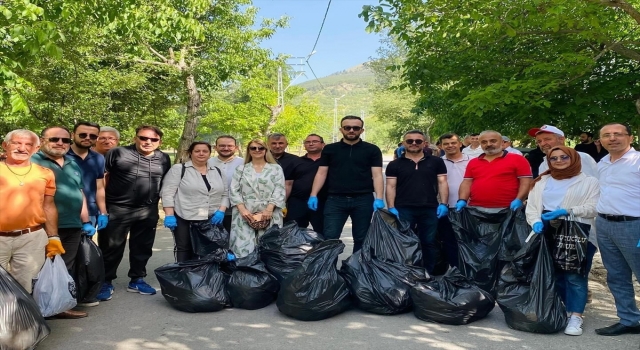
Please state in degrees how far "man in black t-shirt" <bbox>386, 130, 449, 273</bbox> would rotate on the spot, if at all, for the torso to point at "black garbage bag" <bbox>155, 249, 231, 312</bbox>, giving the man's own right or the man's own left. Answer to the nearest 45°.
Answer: approximately 45° to the man's own right

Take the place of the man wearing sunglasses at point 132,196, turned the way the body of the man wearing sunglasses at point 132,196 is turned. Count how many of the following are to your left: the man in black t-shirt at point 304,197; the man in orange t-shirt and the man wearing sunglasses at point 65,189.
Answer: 1

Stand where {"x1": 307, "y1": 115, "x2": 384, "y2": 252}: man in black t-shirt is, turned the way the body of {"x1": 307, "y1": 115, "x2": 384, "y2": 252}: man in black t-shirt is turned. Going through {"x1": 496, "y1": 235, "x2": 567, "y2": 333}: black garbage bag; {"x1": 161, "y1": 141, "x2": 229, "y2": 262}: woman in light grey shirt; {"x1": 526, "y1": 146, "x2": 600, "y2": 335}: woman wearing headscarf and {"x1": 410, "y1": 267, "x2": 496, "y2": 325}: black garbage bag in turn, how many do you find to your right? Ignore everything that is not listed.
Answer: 1

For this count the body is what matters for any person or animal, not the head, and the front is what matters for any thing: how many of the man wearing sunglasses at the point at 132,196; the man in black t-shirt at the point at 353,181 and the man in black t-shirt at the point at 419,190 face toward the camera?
3

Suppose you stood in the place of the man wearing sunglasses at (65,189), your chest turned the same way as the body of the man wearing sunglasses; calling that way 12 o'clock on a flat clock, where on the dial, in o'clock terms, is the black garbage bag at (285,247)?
The black garbage bag is roughly at 11 o'clock from the man wearing sunglasses.

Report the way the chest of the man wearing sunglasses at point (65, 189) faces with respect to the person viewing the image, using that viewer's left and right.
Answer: facing the viewer and to the right of the viewer

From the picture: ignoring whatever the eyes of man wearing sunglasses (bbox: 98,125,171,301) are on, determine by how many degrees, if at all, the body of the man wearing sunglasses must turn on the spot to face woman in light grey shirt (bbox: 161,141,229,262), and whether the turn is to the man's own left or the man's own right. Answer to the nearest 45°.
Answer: approximately 90° to the man's own left

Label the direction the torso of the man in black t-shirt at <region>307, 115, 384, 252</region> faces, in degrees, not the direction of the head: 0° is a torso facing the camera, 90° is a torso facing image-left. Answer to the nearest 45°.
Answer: approximately 0°

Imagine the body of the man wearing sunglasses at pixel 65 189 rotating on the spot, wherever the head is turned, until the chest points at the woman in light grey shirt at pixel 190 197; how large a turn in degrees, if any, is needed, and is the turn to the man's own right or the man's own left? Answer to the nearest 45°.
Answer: approximately 45° to the man's own left

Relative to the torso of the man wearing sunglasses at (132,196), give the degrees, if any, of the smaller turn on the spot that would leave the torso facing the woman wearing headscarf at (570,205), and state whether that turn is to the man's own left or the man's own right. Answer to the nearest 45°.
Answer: approximately 45° to the man's own left

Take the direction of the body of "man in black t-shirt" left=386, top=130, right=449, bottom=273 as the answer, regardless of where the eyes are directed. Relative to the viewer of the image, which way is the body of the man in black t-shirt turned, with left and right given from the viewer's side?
facing the viewer

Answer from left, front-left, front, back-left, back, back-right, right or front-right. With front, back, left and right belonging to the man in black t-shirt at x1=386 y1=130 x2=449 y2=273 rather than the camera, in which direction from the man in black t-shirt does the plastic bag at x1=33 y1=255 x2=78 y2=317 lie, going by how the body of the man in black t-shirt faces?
front-right

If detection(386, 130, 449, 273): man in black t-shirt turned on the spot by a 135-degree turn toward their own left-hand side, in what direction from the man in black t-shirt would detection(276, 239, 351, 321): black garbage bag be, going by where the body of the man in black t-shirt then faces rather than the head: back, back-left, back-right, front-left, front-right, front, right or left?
back
